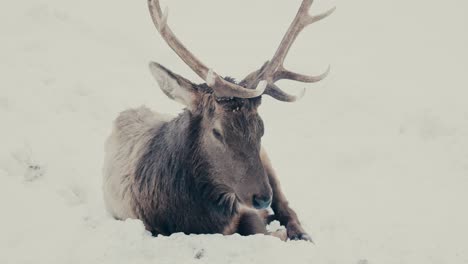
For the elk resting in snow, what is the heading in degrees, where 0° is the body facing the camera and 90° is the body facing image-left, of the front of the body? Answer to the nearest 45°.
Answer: approximately 315°
